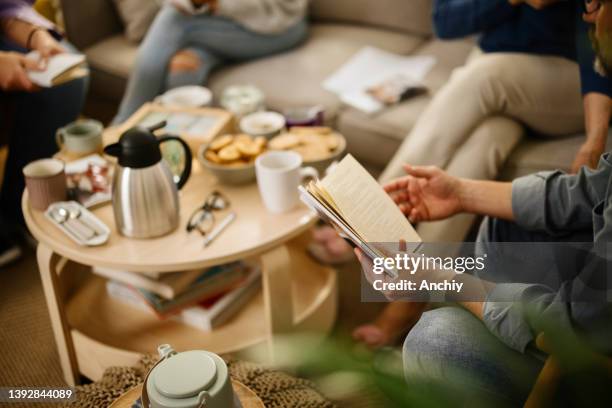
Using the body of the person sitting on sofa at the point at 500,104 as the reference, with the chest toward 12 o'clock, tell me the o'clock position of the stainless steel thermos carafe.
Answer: The stainless steel thermos carafe is roughly at 12 o'clock from the person sitting on sofa.

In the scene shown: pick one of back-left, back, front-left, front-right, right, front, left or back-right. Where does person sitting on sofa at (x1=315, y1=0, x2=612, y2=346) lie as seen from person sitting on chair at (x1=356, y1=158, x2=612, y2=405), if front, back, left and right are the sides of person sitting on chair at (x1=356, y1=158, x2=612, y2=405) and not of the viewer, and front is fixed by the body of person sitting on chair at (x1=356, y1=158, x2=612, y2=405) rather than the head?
right

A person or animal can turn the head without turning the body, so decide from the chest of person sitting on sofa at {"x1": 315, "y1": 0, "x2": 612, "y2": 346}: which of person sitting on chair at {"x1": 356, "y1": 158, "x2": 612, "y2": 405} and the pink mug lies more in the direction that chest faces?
the pink mug

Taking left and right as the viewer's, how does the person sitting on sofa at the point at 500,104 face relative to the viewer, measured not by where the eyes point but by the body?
facing the viewer and to the left of the viewer

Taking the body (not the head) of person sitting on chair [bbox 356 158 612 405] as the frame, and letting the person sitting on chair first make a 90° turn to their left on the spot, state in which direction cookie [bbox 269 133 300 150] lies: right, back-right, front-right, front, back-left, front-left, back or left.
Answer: back-right

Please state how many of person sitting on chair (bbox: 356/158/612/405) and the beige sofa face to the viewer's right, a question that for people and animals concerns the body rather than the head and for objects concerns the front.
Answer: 0

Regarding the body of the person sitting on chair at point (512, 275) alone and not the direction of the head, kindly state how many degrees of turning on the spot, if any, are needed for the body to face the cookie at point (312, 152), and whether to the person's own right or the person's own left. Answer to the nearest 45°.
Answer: approximately 45° to the person's own right

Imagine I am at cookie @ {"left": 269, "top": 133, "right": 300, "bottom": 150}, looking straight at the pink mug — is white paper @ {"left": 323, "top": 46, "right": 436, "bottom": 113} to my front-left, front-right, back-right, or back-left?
back-right

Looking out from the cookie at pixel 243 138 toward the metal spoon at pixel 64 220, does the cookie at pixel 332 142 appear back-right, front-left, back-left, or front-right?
back-left

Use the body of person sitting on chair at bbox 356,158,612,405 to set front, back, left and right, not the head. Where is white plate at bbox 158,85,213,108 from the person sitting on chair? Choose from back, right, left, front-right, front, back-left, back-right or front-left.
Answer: front-right

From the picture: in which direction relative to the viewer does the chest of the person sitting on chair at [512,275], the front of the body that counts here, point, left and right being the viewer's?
facing to the left of the viewer

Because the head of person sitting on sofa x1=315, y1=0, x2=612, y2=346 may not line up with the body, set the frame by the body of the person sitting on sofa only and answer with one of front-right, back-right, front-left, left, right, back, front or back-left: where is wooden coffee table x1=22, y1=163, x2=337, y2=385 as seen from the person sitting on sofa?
front

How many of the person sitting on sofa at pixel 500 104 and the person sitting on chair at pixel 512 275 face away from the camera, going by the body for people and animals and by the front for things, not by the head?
0
